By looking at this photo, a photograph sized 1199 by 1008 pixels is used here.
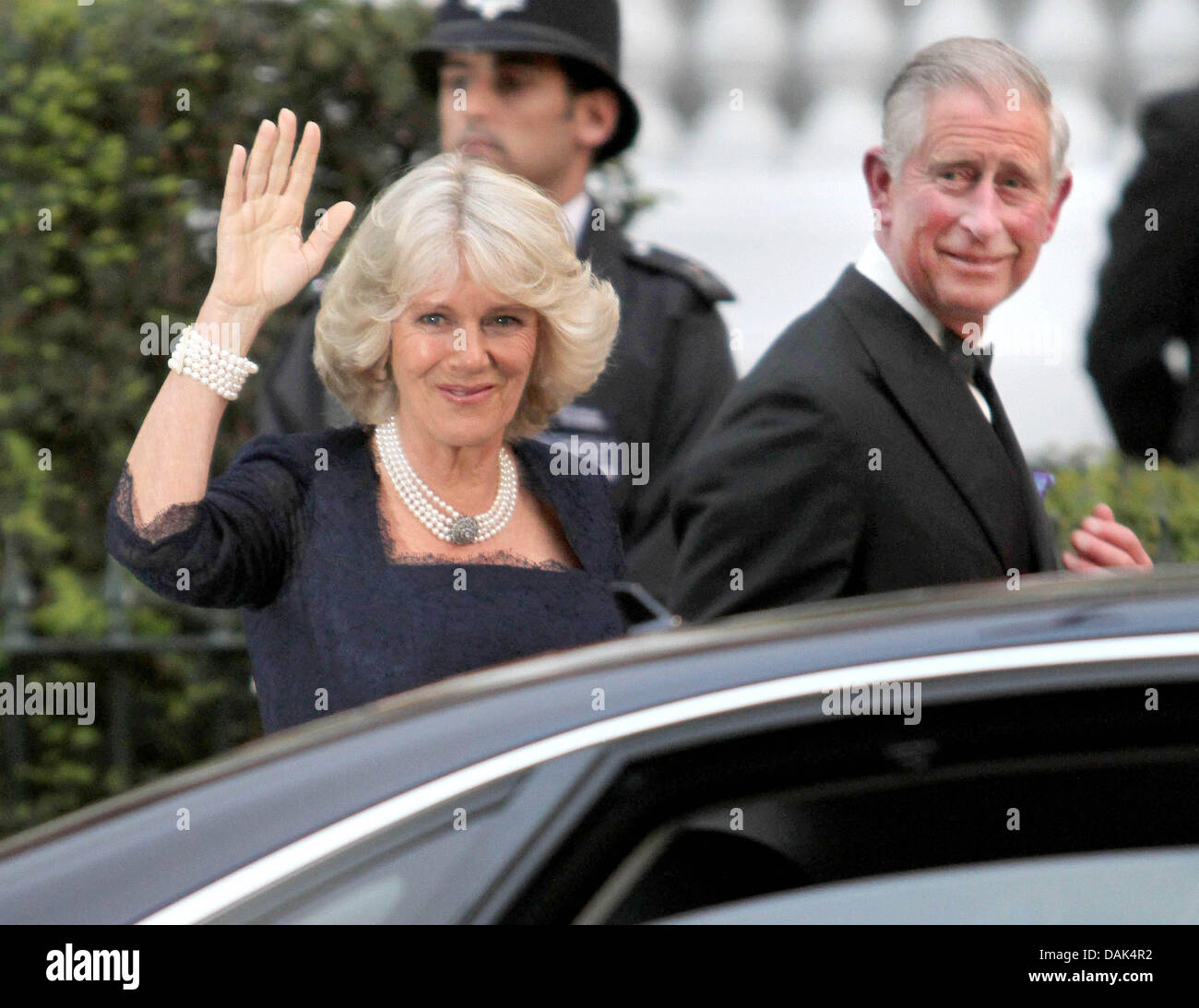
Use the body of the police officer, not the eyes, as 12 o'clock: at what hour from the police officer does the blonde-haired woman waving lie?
The blonde-haired woman waving is roughly at 11 o'clock from the police officer.

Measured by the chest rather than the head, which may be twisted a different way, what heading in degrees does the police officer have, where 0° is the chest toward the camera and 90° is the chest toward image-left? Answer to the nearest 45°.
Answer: approximately 45°

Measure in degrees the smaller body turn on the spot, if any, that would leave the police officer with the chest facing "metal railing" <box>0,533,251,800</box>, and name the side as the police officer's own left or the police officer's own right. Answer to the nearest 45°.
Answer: approximately 90° to the police officer's own right

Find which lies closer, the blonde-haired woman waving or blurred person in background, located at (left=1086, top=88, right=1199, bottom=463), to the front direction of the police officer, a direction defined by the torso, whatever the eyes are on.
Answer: the blonde-haired woman waving

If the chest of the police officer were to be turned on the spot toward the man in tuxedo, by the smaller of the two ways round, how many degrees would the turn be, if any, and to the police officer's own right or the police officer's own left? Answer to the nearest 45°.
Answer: approximately 45° to the police officer's own left
